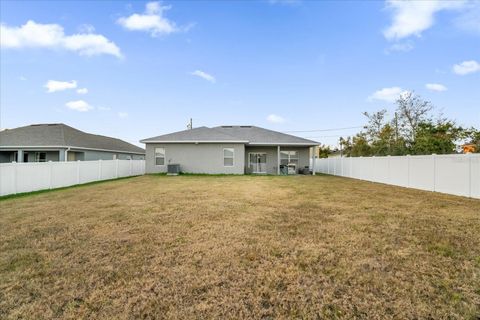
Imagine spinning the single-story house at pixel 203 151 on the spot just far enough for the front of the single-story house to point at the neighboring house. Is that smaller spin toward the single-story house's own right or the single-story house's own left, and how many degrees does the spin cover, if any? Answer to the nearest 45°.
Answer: approximately 90° to the single-story house's own left

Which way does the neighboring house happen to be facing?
away from the camera

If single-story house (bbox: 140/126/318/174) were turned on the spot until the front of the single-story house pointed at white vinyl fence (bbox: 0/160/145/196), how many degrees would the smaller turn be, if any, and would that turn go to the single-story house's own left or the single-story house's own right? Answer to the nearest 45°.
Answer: approximately 135° to the single-story house's own left

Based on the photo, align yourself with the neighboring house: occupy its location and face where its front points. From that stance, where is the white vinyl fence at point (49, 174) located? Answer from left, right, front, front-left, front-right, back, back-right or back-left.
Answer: back

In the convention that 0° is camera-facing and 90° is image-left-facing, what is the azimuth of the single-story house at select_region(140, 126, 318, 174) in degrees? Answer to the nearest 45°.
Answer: approximately 180°

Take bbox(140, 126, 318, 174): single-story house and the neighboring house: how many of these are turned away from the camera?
2
